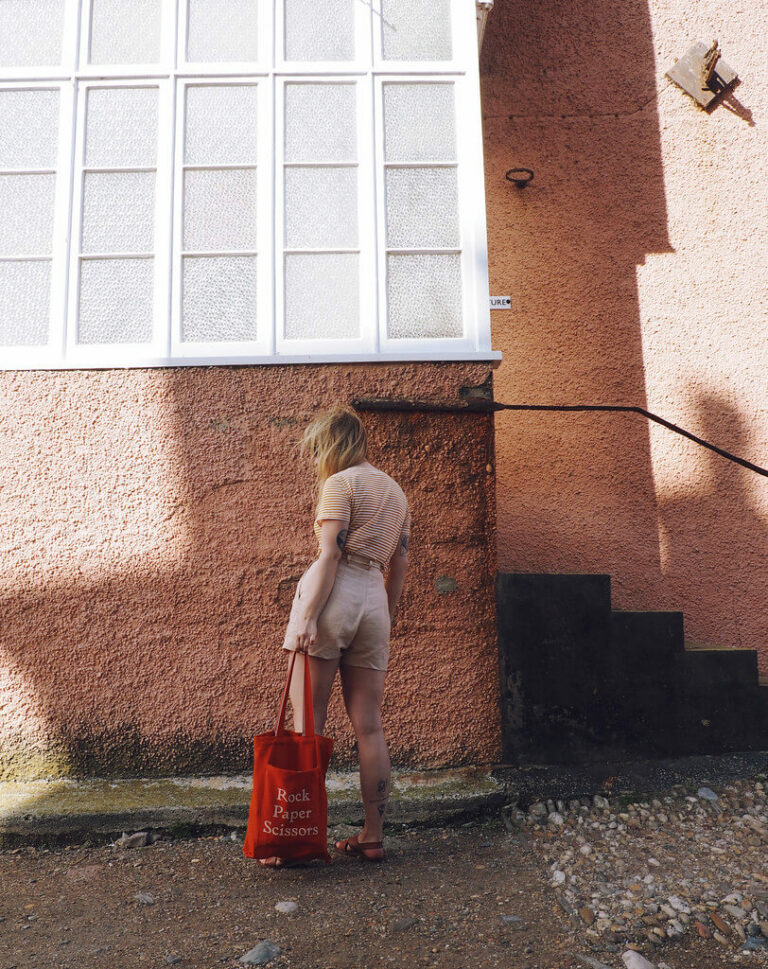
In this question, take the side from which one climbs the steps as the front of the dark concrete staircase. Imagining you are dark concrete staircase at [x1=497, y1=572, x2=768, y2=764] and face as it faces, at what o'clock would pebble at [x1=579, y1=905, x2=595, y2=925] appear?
The pebble is roughly at 3 o'clock from the dark concrete staircase.

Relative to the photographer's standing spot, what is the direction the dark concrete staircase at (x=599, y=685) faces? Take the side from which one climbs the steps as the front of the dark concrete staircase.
facing to the right of the viewer

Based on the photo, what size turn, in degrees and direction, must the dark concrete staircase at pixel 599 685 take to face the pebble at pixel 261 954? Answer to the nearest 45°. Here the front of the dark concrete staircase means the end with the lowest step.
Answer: approximately 135° to its right

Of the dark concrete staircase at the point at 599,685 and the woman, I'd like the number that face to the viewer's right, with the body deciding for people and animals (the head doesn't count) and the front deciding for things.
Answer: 1

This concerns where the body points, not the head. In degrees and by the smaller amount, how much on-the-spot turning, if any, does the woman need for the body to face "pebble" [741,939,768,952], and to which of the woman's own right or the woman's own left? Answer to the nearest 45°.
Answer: approximately 135° to the woman's own right

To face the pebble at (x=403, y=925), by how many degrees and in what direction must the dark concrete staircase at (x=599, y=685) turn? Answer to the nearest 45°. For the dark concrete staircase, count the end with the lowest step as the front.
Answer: approximately 135° to its right

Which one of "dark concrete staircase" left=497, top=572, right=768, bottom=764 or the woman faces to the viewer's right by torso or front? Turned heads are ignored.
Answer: the dark concrete staircase

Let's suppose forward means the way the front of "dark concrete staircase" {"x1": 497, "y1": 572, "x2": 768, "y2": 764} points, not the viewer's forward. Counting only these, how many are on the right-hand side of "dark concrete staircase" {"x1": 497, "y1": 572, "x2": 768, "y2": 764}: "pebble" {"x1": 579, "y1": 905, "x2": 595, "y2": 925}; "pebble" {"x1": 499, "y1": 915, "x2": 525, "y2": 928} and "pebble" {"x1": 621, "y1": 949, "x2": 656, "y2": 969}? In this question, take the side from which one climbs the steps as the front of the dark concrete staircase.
3

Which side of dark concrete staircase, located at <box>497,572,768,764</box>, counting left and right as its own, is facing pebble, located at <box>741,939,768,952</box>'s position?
right

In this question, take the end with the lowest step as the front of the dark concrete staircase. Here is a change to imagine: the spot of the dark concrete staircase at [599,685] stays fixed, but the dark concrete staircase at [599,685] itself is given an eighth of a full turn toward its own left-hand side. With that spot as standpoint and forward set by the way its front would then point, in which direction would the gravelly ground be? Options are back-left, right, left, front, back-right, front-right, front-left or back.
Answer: back

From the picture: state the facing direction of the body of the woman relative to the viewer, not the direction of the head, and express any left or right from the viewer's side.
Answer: facing away from the viewer and to the left of the viewer

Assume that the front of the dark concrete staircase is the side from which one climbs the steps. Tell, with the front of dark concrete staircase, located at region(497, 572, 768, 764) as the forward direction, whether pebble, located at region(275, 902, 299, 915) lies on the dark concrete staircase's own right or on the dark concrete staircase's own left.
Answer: on the dark concrete staircase's own right
